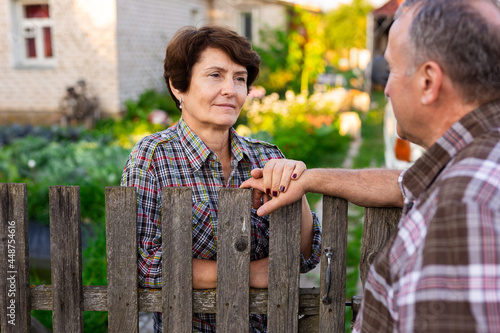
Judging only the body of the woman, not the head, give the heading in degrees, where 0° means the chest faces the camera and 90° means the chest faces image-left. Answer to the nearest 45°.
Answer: approximately 315°

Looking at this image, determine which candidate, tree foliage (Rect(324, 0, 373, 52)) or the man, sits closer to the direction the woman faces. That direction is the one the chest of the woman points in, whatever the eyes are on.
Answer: the man

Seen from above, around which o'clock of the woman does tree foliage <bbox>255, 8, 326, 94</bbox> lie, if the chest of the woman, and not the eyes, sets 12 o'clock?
The tree foliage is roughly at 8 o'clock from the woman.

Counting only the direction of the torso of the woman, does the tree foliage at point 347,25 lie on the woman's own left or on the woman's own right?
on the woman's own left

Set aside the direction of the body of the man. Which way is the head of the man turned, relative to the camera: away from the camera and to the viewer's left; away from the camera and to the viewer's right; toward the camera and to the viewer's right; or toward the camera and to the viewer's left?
away from the camera and to the viewer's left

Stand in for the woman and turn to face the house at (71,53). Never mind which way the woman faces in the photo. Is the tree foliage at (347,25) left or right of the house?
right
